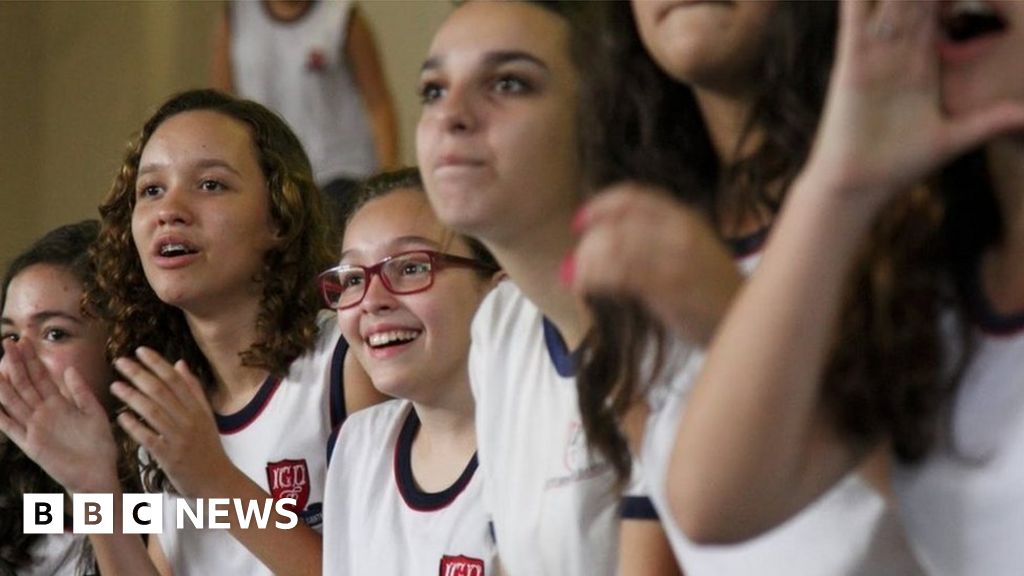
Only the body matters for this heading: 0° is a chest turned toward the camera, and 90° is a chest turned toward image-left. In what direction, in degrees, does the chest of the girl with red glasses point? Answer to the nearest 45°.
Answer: approximately 45°

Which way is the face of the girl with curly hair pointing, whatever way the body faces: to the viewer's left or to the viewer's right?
to the viewer's left

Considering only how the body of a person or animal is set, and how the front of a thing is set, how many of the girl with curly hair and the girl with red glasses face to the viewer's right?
0

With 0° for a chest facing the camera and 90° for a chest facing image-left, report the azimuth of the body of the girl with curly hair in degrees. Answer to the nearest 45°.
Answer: approximately 45°
